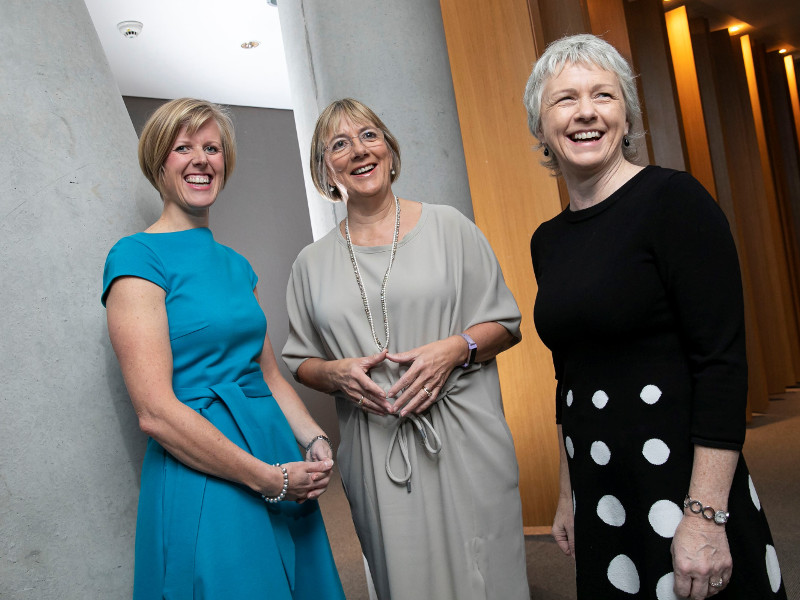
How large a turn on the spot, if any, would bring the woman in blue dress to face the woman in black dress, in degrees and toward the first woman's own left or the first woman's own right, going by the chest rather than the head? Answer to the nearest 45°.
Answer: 0° — they already face them

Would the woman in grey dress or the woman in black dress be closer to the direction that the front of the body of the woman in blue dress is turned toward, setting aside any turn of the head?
the woman in black dress

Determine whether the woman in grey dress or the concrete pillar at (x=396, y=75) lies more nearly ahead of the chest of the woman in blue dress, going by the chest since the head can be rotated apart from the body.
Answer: the woman in grey dress

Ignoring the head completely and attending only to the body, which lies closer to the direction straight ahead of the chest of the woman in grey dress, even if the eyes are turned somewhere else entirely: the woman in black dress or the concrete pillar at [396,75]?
the woman in black dress

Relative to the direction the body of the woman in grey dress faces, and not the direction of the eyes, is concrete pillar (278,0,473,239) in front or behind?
behind

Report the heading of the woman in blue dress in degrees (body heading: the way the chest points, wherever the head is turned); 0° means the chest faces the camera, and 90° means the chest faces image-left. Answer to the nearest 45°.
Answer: approximately 315°

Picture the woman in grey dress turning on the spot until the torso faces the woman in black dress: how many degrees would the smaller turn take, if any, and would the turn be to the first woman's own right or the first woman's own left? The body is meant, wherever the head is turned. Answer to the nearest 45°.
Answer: approximately 45° to the first woman's own left

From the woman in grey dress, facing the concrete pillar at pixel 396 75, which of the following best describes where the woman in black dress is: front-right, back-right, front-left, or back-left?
back-right

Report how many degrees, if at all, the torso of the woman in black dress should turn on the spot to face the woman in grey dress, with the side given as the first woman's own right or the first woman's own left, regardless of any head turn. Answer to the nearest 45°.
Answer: approximately 90° to the first woman's own right

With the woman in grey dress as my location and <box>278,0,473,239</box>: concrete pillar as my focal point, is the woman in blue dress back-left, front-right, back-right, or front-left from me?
back-left

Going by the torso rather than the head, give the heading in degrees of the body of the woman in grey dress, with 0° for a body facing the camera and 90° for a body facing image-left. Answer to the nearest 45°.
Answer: approximately 0°

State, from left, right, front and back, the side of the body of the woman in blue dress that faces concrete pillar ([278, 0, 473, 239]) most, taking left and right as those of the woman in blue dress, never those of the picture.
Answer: left

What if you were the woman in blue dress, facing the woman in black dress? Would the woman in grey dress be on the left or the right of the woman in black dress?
left
